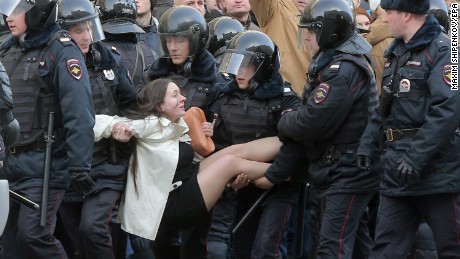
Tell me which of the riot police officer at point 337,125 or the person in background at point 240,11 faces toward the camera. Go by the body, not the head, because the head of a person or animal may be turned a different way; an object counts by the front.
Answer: the person in background

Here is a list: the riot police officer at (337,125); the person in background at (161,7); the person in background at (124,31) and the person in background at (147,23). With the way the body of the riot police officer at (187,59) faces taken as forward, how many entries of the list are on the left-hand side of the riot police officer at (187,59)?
1

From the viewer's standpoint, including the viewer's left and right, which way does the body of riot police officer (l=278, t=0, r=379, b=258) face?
facing to the left of the viewer

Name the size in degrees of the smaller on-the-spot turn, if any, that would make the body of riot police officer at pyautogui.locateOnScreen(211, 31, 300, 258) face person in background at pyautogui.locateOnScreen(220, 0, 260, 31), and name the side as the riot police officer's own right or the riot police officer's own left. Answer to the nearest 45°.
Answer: approximately 135° to the riot police officer's own right

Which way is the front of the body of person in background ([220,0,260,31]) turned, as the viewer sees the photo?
toward the camera

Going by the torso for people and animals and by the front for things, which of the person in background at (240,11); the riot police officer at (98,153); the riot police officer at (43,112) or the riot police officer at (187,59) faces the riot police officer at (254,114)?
the person in background

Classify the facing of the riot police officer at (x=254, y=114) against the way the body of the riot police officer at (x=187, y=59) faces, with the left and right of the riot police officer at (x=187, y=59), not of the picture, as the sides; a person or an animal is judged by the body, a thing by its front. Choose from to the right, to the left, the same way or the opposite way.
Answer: the same way

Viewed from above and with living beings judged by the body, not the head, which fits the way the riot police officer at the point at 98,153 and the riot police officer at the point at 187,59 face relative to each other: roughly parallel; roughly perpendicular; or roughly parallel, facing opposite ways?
roughly parallel

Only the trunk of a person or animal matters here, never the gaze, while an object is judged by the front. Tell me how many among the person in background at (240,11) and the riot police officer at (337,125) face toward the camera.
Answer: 1
